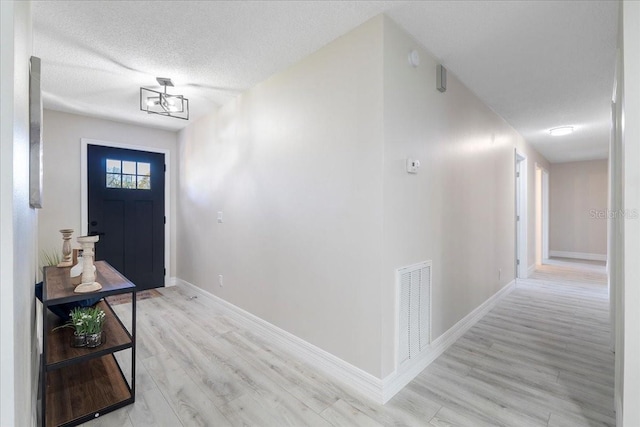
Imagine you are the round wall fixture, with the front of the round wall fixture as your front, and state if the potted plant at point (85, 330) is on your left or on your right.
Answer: on your right

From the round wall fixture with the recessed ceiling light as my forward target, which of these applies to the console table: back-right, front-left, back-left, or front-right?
back-left

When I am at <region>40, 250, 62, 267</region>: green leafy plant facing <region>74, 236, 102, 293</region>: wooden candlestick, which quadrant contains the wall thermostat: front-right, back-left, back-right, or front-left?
front-left

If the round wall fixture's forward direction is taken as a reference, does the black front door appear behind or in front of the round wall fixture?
behind
